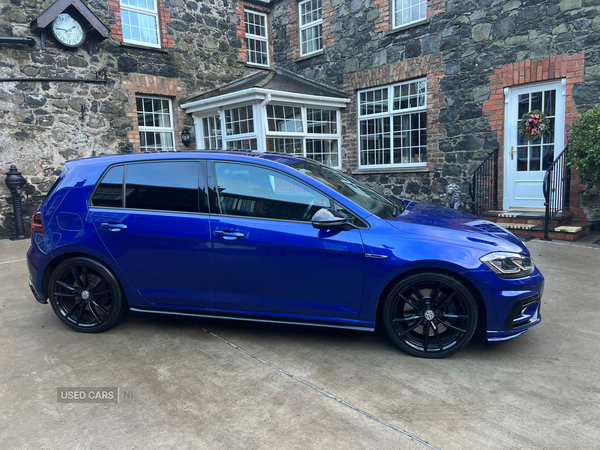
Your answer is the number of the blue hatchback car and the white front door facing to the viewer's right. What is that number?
1

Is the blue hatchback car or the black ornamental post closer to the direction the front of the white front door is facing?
the blue hatchback car

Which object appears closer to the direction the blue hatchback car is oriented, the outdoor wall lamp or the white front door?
the white front door

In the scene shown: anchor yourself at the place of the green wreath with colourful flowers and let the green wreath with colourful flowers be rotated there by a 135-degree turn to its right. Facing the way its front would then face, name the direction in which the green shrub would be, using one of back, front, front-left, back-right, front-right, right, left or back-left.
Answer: back

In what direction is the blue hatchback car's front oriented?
to the viewer's right

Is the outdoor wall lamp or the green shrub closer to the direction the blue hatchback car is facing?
the green shrub

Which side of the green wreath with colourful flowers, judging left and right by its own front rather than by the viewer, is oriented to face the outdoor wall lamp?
right

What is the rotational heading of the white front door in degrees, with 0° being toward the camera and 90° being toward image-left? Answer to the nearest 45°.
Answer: approximately 0°

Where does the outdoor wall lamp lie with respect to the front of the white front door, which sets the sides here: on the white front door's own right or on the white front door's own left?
on the white front door's own right

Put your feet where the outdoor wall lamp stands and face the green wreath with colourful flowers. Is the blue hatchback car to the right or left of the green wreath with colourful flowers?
right

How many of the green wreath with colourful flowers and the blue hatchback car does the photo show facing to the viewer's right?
1
